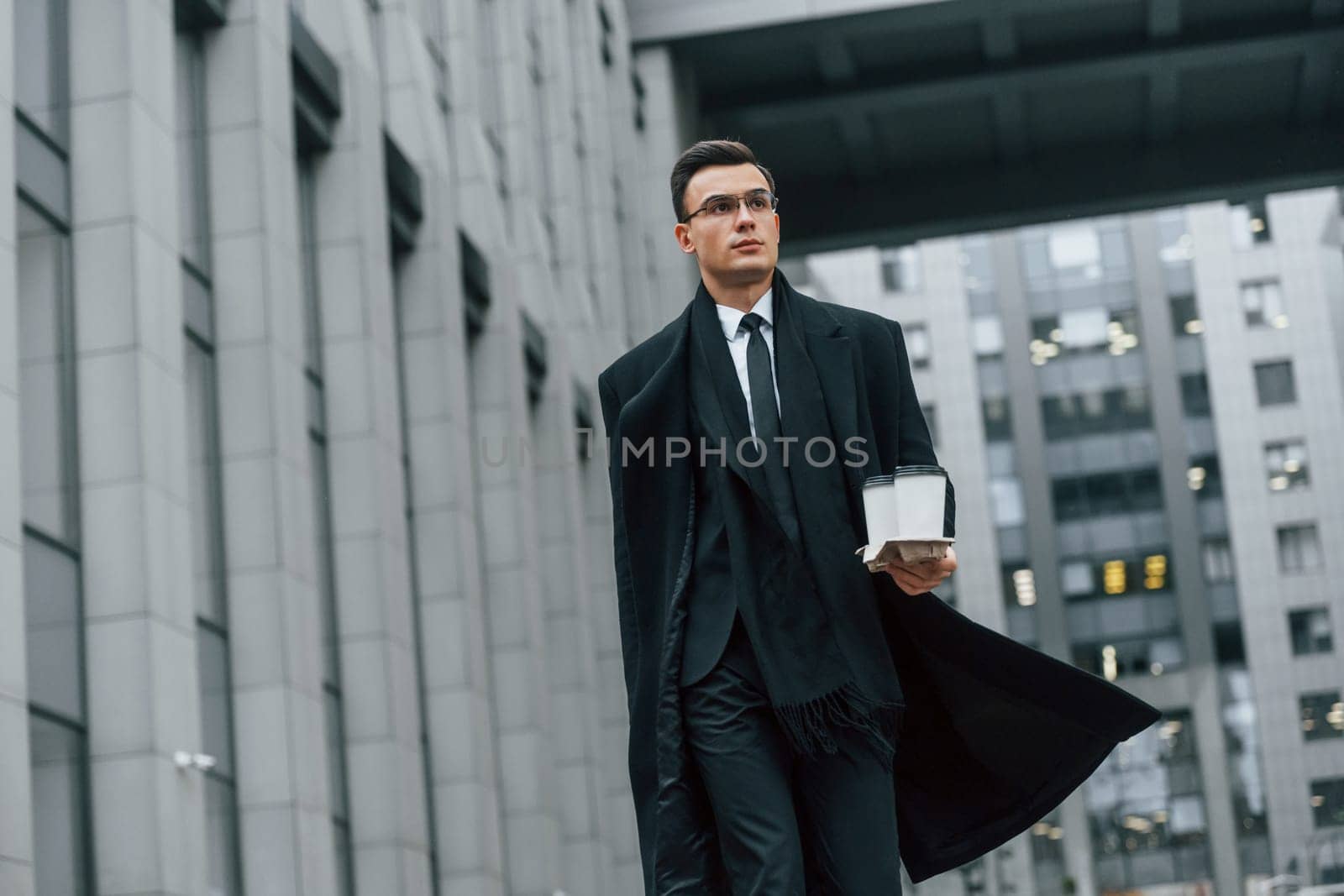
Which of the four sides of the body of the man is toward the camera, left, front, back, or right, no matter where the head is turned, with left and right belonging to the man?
front

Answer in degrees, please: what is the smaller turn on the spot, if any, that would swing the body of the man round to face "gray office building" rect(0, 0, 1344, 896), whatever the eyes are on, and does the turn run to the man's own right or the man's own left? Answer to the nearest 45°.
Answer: approximately 180°
